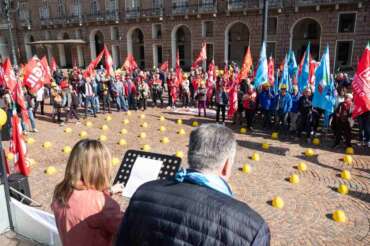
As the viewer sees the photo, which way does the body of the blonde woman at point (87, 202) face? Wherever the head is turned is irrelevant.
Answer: away from the camera

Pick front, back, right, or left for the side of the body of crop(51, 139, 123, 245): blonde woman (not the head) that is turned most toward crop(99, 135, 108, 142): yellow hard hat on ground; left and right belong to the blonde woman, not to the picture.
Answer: front

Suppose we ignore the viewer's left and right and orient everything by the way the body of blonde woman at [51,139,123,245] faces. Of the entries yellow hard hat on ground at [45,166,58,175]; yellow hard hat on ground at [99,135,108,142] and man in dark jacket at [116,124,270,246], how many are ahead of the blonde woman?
2

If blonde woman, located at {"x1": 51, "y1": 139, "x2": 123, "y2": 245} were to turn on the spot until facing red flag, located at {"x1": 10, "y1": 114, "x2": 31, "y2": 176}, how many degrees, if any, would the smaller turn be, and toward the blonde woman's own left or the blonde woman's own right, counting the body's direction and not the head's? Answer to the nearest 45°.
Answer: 0° — they already face it

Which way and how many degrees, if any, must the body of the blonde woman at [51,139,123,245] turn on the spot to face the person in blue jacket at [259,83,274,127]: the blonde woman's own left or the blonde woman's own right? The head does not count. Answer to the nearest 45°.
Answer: approximately 45° to the blonde woman's own right

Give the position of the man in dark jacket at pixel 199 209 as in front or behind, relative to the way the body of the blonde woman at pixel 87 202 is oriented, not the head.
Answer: behind

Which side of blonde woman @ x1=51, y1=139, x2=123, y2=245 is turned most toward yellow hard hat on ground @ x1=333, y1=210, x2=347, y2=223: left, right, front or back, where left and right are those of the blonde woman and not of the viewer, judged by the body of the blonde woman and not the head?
right

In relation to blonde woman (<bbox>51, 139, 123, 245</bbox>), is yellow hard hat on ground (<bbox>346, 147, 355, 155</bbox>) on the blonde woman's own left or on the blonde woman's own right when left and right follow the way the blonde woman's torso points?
on the blonde woman's own right

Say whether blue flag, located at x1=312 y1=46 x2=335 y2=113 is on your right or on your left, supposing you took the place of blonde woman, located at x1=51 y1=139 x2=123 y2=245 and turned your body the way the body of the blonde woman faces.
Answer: on your right

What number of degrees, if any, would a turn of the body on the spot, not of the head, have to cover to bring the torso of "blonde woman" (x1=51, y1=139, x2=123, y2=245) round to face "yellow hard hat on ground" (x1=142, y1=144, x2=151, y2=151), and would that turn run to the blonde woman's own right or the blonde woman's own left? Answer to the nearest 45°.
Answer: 0° — they already face it

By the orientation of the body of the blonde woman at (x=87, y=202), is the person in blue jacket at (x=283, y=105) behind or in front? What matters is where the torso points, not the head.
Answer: in front

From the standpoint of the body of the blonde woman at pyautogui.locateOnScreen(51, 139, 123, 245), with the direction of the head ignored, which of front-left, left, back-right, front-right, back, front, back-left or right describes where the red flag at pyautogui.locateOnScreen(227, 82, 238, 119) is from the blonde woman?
front-right

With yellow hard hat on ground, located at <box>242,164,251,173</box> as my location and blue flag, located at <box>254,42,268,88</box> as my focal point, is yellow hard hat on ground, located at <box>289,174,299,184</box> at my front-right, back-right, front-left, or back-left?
back-right

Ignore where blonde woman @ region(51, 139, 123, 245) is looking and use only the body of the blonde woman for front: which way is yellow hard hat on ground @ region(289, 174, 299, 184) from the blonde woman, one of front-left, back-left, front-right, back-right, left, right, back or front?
front-right

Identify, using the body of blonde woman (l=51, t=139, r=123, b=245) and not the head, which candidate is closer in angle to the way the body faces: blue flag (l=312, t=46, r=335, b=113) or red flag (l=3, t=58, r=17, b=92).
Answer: the red flag
